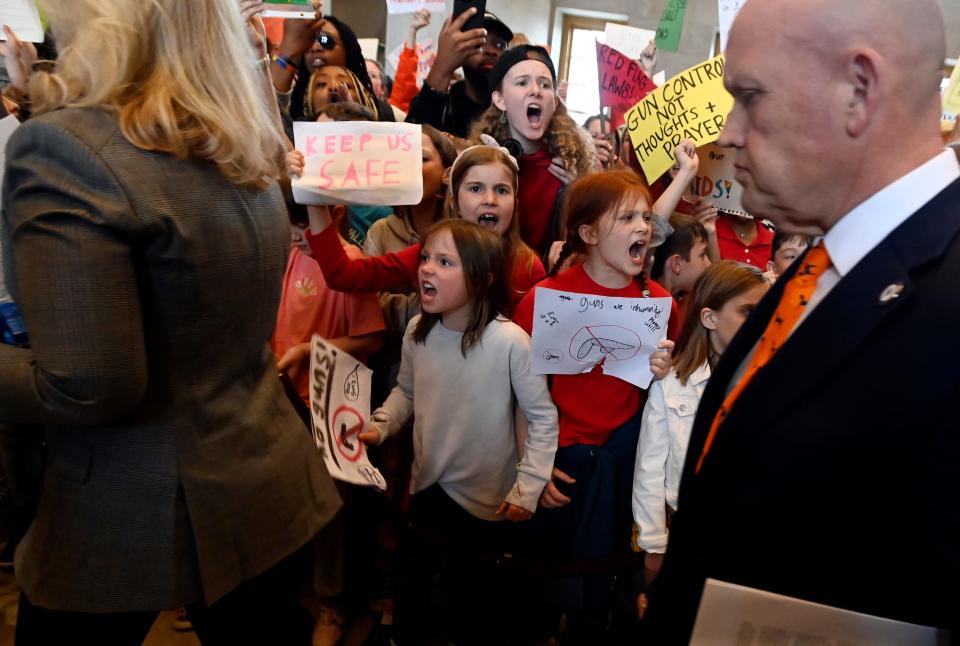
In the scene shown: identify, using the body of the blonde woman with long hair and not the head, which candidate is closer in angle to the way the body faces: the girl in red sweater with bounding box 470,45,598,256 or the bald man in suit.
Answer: the girl in red sweater

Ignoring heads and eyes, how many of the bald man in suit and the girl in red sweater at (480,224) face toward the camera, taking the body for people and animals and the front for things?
1

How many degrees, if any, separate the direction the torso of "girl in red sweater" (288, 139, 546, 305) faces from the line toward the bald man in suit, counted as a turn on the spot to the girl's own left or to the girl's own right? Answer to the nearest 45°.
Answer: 0° — they already face them

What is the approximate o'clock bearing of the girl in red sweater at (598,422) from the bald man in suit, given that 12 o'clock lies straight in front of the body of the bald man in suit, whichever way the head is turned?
The girl in red sweater is roughly at 2 o'clock from the bald man in suit.

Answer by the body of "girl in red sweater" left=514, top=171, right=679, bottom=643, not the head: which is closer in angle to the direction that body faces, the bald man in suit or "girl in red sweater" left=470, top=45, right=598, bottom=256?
the bald man in suit

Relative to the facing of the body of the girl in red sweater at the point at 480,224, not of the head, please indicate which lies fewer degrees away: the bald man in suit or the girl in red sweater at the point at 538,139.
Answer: the bald man in suit

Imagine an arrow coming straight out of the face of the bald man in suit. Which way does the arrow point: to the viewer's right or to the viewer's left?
to the viewer's left

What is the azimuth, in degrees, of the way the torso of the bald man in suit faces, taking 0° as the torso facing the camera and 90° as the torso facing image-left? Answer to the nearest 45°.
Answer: approximately 90°
